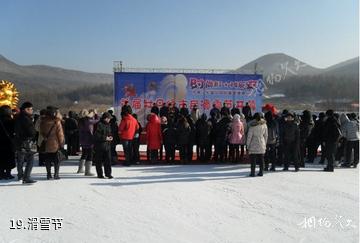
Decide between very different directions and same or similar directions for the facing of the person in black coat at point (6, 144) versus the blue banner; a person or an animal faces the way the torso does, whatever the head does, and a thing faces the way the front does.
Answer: very different directions

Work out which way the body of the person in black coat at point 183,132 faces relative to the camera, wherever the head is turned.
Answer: away from the camera

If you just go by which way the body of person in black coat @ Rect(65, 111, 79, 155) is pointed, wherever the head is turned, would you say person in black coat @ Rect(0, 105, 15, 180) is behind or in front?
behind

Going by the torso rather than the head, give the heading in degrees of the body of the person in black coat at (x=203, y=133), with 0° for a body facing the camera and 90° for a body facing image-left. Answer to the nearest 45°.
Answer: approximately 180°

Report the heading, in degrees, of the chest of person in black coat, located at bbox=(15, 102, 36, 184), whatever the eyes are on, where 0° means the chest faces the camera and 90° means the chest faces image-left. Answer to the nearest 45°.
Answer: approximately 270°

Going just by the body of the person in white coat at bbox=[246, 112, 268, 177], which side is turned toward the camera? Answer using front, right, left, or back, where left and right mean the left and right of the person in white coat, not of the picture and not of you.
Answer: back

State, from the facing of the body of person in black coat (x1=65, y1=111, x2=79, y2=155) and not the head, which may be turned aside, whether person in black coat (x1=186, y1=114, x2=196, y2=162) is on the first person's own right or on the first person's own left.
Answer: on the first person's own right

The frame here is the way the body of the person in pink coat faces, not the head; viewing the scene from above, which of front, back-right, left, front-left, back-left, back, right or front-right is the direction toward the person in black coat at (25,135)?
back-left
